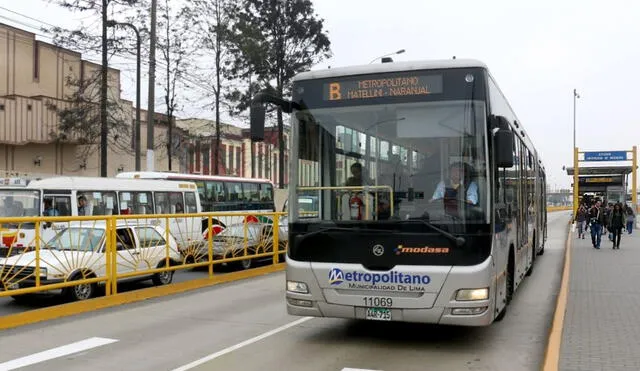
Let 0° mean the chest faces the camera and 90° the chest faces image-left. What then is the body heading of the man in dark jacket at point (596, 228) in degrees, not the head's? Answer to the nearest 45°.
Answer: approximately 0°

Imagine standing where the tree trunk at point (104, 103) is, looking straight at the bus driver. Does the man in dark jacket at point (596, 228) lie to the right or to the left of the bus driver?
left

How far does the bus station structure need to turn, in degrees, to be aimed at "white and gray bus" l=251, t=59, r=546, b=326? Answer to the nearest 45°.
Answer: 0° — it already faces it

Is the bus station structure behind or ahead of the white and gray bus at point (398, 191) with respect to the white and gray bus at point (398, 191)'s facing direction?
behind

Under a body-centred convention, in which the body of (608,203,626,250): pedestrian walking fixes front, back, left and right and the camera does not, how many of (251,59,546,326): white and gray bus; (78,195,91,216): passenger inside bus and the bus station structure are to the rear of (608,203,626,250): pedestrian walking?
1

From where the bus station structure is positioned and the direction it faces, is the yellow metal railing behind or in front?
in front

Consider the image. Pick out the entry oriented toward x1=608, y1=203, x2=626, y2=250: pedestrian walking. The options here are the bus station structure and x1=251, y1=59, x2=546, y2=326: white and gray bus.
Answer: the bus station structure

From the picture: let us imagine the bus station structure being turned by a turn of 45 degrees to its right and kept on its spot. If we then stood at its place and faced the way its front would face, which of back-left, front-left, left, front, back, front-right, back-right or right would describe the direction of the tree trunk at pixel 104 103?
front

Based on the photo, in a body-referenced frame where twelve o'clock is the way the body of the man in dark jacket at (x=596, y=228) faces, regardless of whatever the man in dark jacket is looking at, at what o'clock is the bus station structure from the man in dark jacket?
The bus station structure is roughly at 6 o'clock from the man in dark jacket.

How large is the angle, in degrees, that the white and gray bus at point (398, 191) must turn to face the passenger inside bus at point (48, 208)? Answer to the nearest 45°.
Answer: approximately 135° to its right

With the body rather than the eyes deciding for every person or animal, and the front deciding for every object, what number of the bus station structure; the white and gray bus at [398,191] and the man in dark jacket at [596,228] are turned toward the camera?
3

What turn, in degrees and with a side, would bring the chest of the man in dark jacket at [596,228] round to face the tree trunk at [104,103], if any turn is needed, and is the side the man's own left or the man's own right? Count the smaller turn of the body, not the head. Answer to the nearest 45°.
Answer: approximately 90° to the man's own right

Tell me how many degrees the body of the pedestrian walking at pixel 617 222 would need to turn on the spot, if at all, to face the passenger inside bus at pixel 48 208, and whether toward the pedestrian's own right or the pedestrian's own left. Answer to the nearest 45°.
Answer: approximately 45° to the pedestrian's own right

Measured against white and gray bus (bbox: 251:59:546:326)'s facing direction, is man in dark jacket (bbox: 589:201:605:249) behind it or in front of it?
behind
